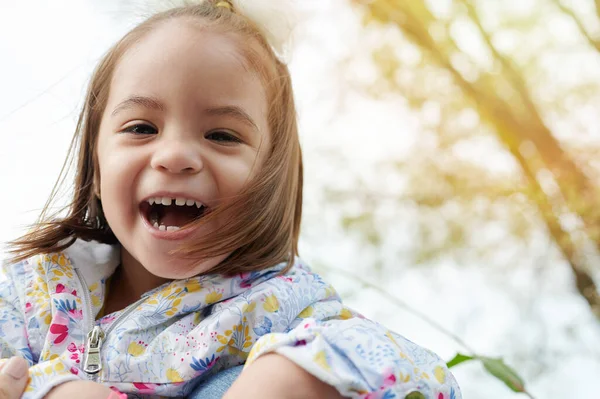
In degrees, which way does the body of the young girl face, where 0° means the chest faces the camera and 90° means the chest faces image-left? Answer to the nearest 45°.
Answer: approximately 45°

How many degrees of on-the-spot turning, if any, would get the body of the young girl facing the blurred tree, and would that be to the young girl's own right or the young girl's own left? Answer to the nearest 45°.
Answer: approximately 180°
